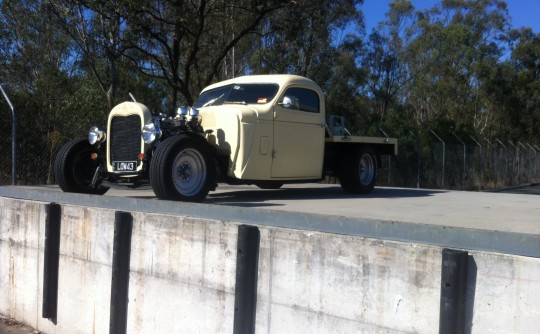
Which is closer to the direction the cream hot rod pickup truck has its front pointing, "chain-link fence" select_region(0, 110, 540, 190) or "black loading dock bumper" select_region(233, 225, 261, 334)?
the black loading dock bumper

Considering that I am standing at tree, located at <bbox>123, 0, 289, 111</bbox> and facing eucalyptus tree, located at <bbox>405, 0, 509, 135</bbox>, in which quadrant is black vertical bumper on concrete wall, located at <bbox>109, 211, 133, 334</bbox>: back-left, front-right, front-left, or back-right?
back-right

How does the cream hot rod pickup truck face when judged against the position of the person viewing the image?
facing the viewer and to the left of the viewer

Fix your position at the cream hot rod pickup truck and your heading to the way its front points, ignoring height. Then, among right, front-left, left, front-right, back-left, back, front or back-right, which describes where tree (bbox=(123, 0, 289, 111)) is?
back-right

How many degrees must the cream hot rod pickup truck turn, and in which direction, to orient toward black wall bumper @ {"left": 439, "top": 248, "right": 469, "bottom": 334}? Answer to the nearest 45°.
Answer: approximately 90° to its left

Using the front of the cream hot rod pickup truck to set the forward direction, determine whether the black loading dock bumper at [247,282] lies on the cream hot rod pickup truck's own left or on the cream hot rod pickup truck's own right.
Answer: on the cream hot rod pickup truck's own left

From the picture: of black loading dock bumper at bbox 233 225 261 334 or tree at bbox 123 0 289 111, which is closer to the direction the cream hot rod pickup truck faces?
the black loading dock bumper

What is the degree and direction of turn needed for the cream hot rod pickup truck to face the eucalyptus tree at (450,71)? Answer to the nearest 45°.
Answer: approximately 180°

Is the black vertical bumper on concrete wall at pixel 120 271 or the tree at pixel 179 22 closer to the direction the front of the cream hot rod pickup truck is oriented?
the black vertical bumper on concrete wall

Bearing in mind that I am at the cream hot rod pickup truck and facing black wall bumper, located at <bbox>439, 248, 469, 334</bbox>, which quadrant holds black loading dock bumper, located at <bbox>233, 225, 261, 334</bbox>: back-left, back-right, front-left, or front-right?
front-right
